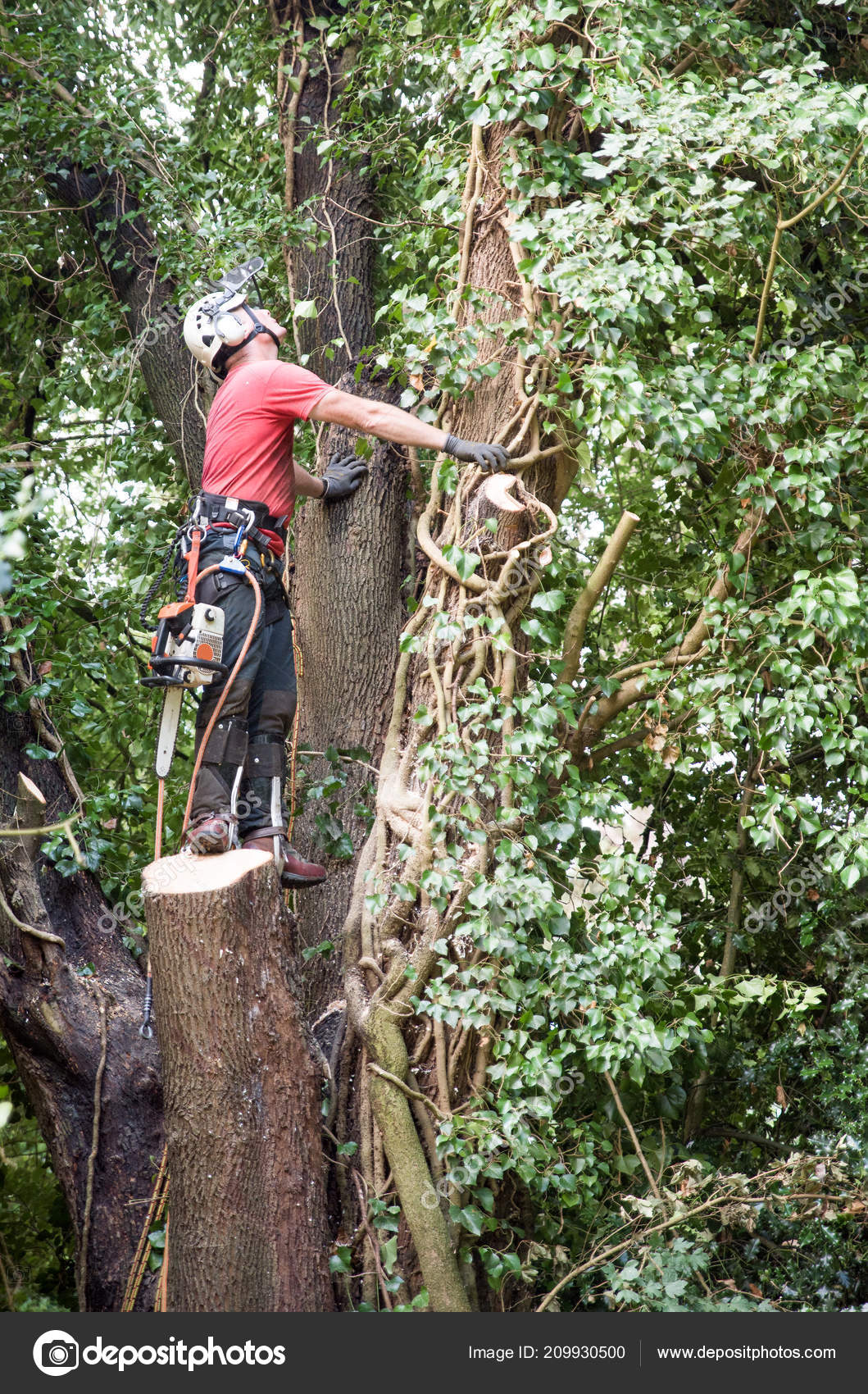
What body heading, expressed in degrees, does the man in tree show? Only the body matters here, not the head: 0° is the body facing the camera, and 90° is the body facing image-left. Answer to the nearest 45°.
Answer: approximately 270°

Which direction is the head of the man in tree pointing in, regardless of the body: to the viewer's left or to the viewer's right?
to the viewer's right
